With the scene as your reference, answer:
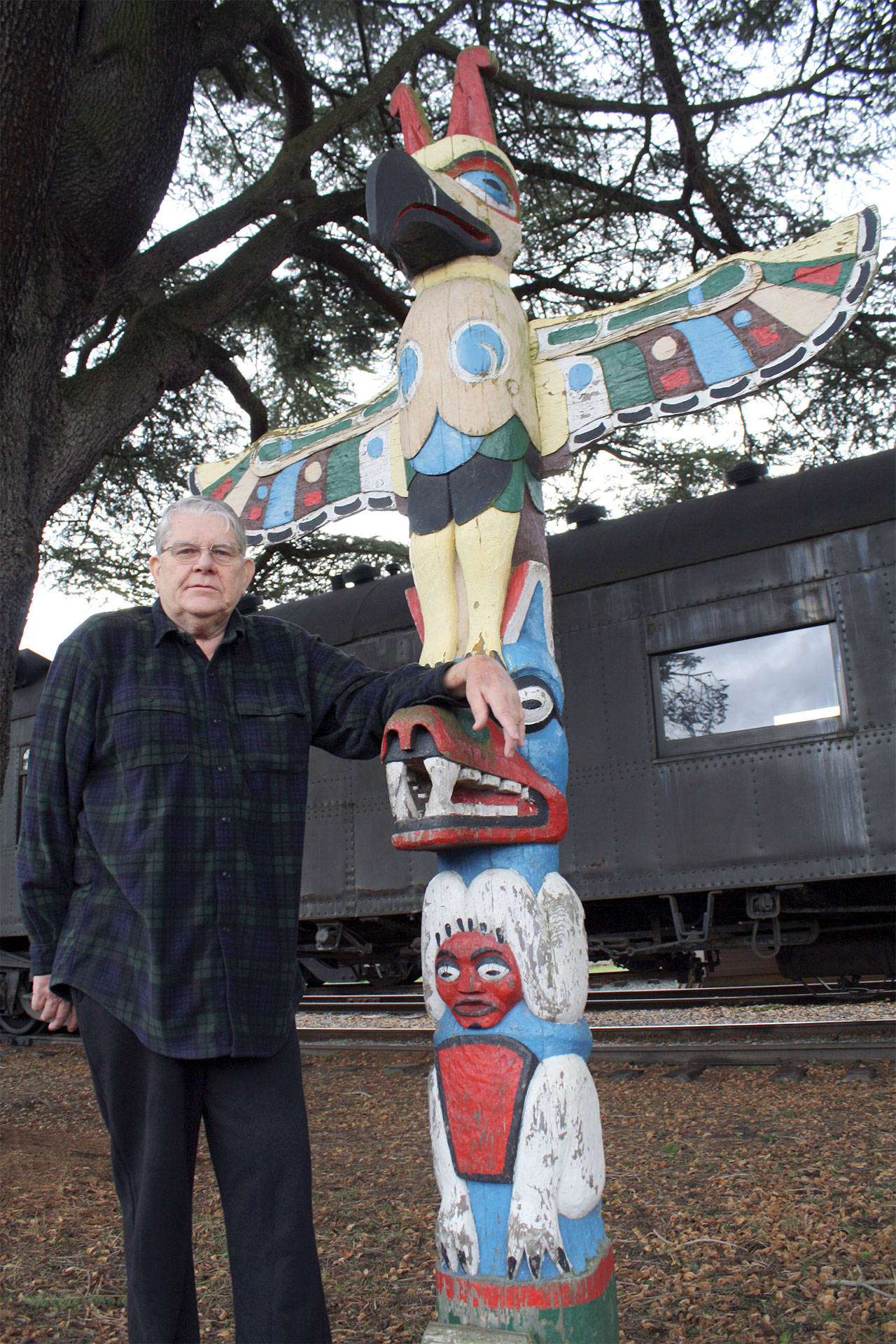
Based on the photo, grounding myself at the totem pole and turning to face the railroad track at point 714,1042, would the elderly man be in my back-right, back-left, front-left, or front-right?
back-left

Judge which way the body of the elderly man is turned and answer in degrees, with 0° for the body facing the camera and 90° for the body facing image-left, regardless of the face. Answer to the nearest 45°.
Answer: approximately 0°

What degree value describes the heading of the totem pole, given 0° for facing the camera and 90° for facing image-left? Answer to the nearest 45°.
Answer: approximately 45°

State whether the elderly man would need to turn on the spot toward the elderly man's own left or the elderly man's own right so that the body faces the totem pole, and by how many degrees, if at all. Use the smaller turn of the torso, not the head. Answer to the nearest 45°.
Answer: approximately 135° to the elderly man's own left

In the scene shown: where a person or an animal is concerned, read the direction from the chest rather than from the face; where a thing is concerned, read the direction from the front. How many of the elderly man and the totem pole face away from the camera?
0

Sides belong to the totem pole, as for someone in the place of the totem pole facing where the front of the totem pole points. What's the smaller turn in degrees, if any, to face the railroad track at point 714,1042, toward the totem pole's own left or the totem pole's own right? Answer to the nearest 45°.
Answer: approximately 135° to the totem pole's own right

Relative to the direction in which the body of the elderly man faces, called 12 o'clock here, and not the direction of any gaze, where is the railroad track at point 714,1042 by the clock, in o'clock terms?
The railroad track is roughly at 7 o'clock from the elderly man.
